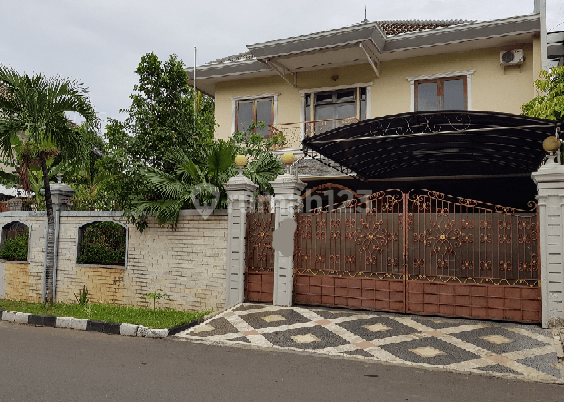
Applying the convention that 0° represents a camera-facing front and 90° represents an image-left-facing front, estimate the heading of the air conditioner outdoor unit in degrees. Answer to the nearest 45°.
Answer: approximately 0°

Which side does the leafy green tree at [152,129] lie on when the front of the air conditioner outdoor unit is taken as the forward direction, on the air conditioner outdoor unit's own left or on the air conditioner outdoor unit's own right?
on the air conditioner outdoor unit's own right

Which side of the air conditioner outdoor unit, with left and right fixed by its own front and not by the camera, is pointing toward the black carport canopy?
front

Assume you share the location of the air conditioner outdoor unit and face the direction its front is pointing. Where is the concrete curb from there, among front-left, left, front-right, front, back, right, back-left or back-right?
front-right

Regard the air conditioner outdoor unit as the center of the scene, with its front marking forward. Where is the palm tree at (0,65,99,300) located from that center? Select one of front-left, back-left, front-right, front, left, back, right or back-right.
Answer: front-right

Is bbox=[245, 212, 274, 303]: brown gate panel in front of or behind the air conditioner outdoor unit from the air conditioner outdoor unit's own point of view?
in front

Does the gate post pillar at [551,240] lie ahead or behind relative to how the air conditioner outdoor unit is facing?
ahead

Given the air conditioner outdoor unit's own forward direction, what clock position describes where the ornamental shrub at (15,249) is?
The ornamental shrub is roughly at 2 o'clock from the air conditioner outdoor unit.

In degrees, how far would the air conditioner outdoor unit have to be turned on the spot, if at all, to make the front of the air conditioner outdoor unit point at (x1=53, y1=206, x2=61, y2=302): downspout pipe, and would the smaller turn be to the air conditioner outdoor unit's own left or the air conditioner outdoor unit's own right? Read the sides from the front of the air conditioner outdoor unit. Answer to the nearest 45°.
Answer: approximately 45° to the air conditioner outdoor unit's own right

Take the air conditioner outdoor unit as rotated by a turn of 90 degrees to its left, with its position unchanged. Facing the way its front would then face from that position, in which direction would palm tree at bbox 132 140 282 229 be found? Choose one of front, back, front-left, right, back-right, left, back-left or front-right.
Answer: back-right

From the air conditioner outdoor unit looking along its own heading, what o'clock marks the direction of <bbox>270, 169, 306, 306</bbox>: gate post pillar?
The gate post pillar is roughly at 1 o'clock from the air conditioner outdoor unit.
